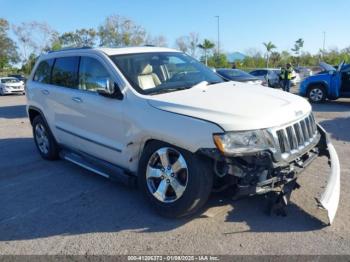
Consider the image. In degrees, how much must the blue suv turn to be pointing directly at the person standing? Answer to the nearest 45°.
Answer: approximately 45° to its right

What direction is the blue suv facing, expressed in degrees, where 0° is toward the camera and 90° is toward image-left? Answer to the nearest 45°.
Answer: approximately 90°

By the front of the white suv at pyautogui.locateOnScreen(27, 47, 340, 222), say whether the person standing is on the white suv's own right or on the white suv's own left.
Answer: on the white suv's own left

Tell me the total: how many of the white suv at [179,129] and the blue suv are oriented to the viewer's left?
1

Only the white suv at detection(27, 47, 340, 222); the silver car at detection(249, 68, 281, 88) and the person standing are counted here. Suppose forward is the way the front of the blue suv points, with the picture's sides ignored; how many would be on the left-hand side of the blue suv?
1

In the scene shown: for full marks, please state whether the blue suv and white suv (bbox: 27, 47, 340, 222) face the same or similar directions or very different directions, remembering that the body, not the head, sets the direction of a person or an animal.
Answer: very different directions

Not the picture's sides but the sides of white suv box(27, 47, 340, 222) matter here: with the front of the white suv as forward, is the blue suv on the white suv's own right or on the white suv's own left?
on the white suv's own left

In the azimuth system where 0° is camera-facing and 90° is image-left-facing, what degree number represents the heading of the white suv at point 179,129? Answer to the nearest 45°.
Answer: approximately 315°

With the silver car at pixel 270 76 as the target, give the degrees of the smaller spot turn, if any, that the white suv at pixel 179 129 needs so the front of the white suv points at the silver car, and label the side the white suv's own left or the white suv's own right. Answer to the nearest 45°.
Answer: approximately 135° to the white suv's own left
